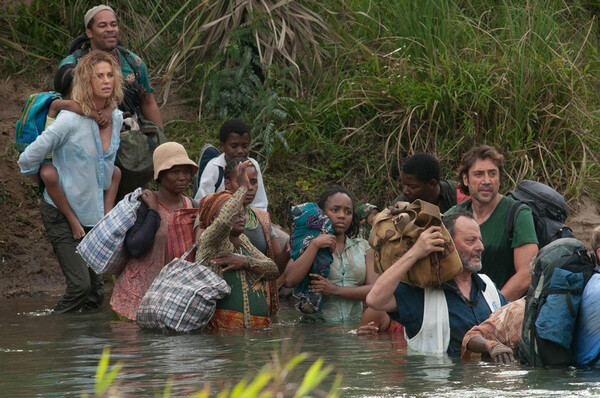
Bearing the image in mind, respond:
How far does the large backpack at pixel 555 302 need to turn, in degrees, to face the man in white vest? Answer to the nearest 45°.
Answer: approximately 45° to its right

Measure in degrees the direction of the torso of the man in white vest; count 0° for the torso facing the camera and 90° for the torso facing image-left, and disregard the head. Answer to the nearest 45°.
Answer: approximately 315°
